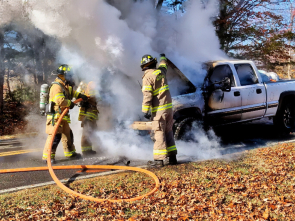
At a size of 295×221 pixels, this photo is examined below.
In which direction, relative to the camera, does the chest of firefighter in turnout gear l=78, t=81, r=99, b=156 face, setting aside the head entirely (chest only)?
to the viewer's right

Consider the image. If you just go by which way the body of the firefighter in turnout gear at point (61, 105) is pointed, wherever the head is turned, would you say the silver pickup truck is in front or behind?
in front

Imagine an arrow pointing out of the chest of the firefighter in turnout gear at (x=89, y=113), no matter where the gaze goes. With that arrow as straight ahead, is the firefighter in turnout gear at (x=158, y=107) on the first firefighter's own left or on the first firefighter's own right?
on the first firefighter's own right

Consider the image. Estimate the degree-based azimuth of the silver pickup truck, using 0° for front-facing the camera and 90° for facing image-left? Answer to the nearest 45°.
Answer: approximately 45°

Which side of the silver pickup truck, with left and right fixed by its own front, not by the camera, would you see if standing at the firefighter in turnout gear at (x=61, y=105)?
front

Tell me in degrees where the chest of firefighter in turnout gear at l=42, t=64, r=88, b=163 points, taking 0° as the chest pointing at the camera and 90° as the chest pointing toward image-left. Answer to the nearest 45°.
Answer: approximately 270°

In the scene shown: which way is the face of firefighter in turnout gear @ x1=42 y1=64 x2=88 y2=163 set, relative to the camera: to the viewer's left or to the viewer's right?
to the viewer's right

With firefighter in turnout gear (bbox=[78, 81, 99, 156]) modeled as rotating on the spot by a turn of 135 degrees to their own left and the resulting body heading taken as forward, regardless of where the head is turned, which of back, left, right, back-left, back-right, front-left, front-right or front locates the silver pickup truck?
back-right

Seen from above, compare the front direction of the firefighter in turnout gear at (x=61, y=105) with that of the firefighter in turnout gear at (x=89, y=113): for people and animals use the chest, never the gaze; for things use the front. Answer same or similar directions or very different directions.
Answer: same or similar directions

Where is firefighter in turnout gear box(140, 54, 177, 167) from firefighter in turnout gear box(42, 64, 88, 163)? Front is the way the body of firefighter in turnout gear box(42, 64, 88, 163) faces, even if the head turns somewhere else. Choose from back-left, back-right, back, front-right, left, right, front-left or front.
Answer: front-right

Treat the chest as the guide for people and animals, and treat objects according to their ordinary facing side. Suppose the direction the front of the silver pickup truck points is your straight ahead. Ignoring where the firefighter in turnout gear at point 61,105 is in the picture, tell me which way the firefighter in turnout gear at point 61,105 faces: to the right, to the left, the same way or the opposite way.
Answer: the opposite way
